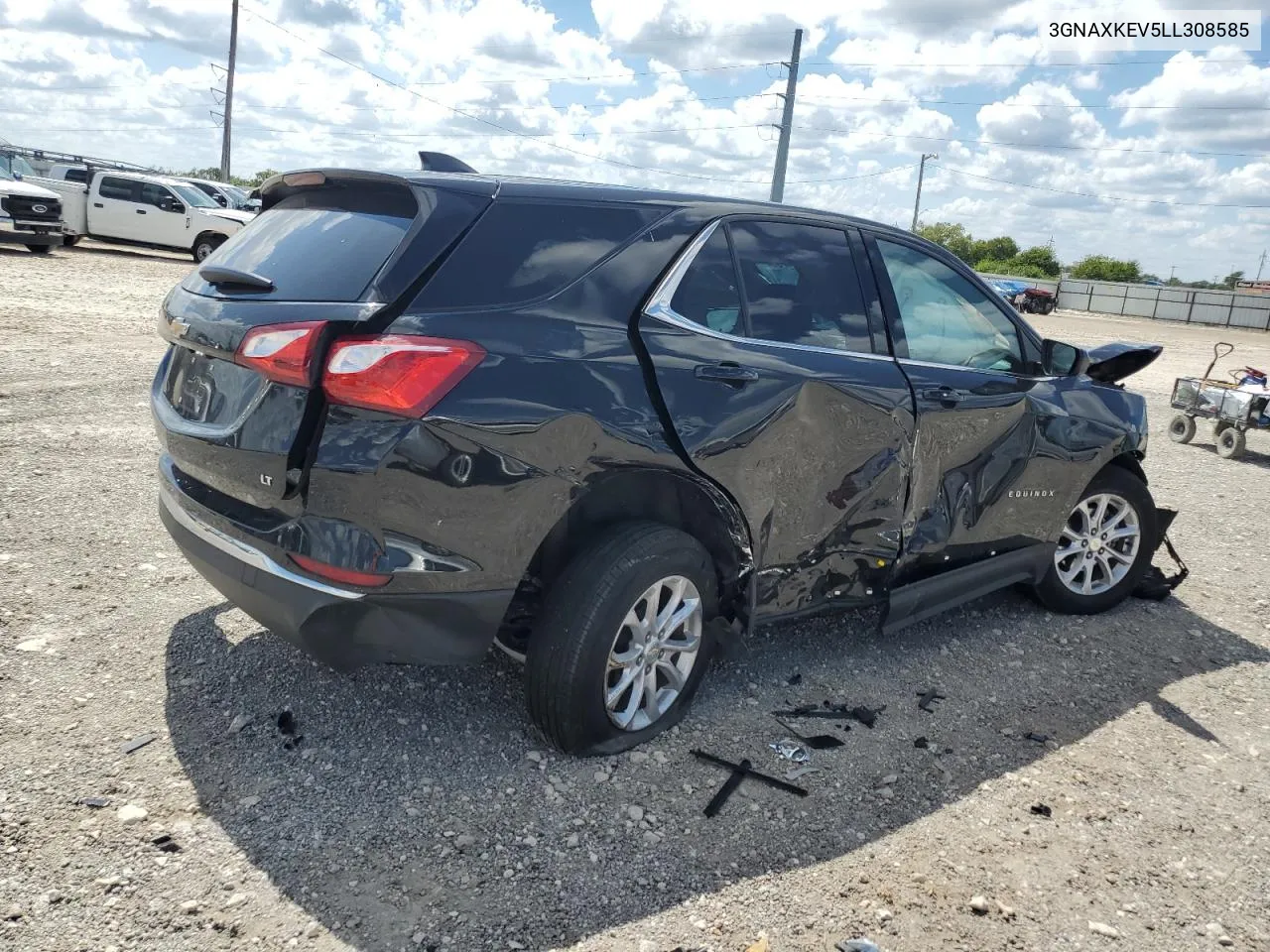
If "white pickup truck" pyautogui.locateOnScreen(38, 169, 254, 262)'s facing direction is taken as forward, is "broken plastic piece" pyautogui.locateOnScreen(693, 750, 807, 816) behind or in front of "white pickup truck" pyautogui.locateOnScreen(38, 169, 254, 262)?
in front

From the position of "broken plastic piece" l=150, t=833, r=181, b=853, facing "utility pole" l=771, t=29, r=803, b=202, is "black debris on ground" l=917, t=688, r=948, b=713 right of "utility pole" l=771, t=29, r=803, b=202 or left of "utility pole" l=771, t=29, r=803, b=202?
right

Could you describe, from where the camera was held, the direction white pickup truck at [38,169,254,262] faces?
facing the viewer and to the right of the viewer

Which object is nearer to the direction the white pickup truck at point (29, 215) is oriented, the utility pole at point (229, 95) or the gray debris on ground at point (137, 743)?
the gray debris on ground

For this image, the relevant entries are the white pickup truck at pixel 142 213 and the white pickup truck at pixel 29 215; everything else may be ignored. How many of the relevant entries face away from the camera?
0

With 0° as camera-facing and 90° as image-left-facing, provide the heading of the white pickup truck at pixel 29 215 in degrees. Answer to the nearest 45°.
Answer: approximately 315°

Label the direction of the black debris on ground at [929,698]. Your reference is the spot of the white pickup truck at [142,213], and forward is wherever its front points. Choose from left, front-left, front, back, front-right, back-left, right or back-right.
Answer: front-right

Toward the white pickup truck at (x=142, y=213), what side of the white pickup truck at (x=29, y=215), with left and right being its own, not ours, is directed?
left

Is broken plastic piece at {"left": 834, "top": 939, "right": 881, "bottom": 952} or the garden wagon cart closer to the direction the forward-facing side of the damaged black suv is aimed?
the garden wagon cart

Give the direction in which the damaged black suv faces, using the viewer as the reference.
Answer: facing away from the viewer and to the right of the viewer

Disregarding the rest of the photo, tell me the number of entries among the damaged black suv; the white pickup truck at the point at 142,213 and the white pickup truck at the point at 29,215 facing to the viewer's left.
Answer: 0

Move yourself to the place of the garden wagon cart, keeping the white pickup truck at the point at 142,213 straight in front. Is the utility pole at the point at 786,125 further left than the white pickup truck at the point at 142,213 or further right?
right
